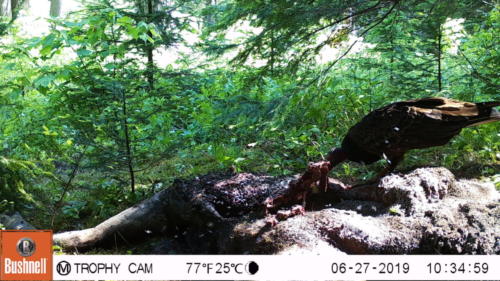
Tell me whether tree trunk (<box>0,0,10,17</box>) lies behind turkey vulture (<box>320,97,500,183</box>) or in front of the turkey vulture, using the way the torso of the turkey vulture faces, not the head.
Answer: in front

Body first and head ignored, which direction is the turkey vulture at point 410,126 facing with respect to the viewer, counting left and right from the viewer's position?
facing to the left of the viewer
